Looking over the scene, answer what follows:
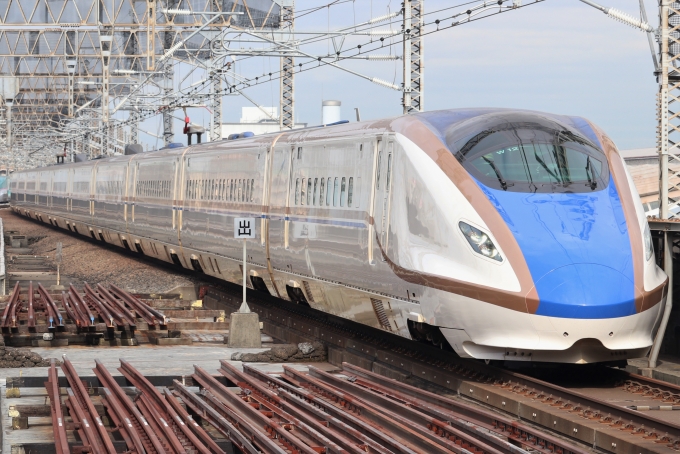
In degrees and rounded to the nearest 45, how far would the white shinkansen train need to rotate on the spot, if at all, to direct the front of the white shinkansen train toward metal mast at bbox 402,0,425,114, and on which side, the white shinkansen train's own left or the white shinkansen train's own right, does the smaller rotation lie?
approximately 135° to the white shinkansen train's own left

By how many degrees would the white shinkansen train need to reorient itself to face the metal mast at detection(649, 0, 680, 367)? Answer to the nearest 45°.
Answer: approximately 90° to its left

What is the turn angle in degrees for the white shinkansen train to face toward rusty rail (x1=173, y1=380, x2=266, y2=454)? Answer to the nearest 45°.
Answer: approximately 90° to its right

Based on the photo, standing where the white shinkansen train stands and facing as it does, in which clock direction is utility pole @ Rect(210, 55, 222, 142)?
The utility pole is roughly at 7 o'clock from the white shinkansen train.

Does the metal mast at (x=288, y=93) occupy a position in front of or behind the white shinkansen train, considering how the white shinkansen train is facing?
behind

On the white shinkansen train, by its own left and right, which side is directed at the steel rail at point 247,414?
right

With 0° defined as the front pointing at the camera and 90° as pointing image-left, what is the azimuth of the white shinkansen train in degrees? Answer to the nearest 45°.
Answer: approximately 315°

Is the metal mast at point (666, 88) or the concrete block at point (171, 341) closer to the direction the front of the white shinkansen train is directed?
the metal mast

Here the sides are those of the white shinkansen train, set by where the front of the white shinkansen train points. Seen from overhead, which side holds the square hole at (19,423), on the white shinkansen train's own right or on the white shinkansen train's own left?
on the white shinkansen train's own right
